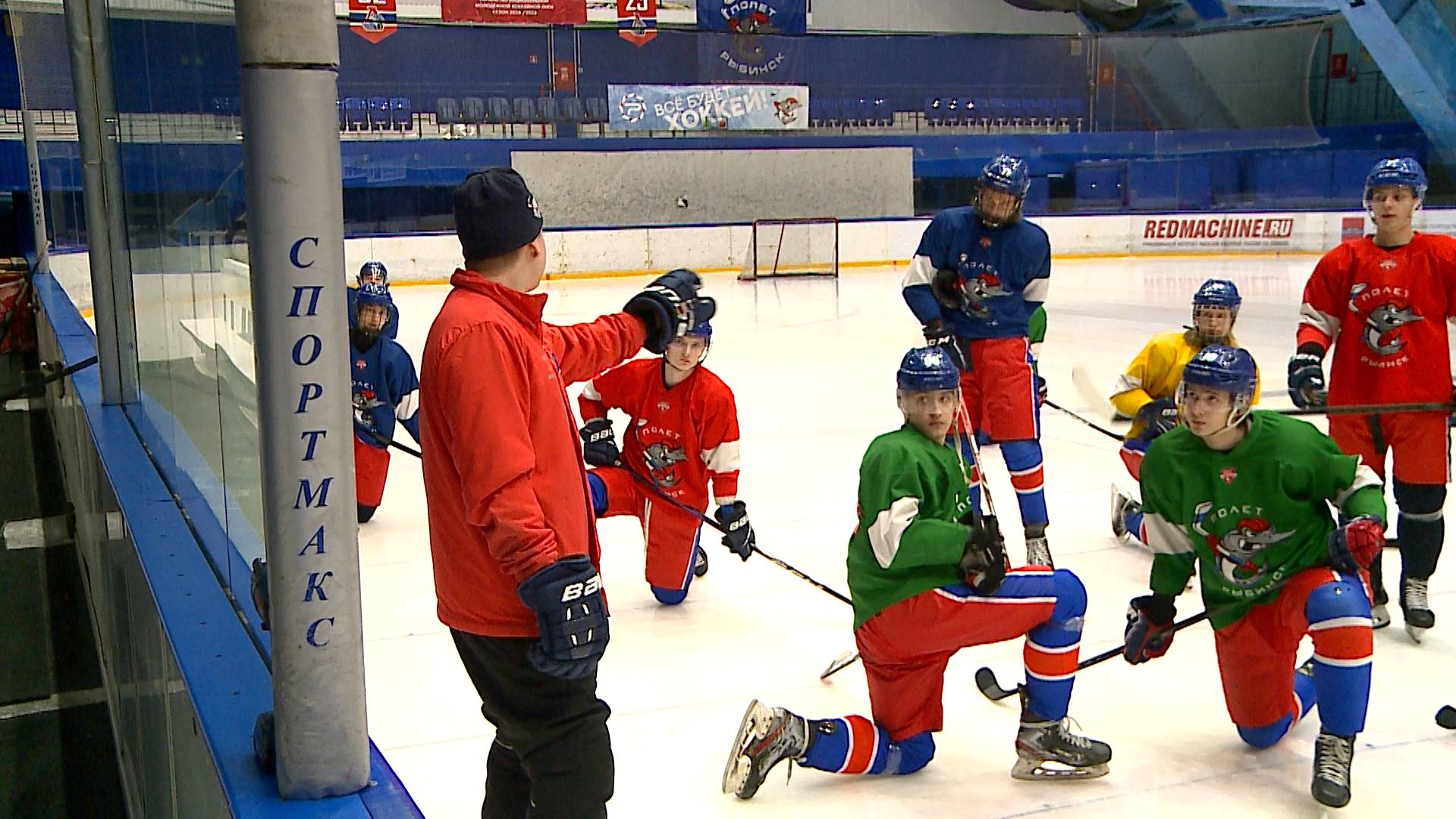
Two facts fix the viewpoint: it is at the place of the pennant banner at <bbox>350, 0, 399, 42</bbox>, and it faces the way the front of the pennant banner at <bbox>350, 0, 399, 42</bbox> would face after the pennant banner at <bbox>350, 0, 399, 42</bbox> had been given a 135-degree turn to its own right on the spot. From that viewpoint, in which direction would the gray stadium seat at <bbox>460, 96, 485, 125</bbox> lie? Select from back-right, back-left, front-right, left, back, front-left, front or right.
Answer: back

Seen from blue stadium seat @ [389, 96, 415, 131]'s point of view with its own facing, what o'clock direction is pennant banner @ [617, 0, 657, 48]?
The pennant banner is roughly at 8 o'clock from the blue stadium seat.

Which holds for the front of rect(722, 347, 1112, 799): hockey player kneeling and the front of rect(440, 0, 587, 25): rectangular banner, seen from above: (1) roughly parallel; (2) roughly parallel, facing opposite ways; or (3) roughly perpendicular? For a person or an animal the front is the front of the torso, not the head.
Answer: roughly perpendicular

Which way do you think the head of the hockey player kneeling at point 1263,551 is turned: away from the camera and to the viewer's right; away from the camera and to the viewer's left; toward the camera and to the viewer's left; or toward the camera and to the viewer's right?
toward the camera and to the viewer's left

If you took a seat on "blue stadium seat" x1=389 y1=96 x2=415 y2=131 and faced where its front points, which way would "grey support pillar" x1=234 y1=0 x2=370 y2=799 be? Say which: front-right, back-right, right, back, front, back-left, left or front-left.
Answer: front

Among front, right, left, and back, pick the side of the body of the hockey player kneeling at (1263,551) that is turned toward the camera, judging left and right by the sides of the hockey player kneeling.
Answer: front

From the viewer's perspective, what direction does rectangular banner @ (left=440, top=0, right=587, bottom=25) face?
toward the camera

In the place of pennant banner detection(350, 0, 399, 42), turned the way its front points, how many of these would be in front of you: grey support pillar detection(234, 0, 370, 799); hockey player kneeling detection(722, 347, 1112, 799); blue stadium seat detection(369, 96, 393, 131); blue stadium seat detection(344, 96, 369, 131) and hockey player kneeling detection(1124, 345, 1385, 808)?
5

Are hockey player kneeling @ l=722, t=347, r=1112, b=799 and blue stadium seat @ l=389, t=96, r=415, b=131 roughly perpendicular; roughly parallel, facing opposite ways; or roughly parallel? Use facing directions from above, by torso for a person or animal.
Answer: roughly perpendicular

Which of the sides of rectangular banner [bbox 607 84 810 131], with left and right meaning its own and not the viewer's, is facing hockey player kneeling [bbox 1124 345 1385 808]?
front
